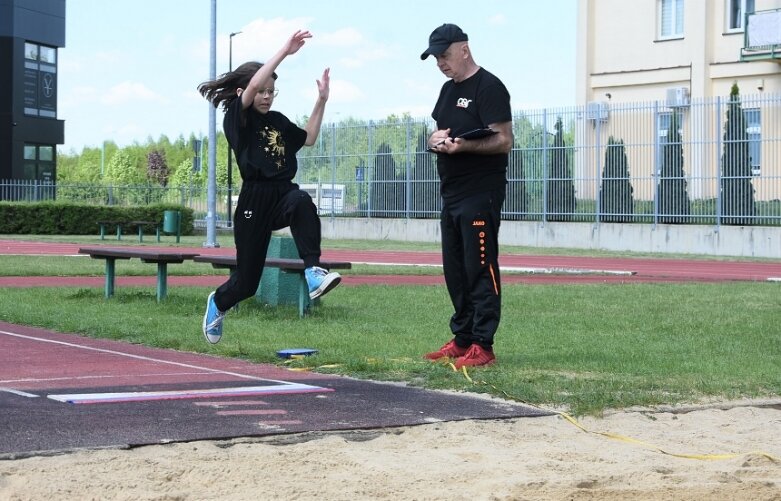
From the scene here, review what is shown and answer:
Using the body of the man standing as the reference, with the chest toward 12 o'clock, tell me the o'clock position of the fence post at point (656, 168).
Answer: The fence post is roughly at 5 o'clock from the man standing.

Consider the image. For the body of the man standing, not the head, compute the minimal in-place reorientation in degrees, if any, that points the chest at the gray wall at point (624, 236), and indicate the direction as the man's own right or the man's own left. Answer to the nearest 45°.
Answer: approximately 135° to the man's own right

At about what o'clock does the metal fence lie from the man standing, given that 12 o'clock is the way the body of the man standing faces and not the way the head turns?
The metal fence is roughly at 5 o'clock from the man standing.

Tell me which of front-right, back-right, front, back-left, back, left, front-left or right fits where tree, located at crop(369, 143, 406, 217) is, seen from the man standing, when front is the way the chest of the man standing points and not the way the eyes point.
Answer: back-right

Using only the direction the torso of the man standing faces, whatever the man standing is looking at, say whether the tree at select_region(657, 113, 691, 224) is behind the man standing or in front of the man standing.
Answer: behind

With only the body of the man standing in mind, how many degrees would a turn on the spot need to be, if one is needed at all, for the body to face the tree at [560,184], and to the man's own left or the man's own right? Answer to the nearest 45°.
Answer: approximately 135° to the man's own right

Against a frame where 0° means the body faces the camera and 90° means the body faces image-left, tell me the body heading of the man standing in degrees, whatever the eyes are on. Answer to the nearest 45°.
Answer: approximately 45°

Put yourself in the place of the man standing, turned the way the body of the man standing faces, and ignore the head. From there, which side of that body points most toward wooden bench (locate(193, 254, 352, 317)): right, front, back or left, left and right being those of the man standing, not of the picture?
right

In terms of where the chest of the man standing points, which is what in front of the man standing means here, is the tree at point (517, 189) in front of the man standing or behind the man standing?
behind
